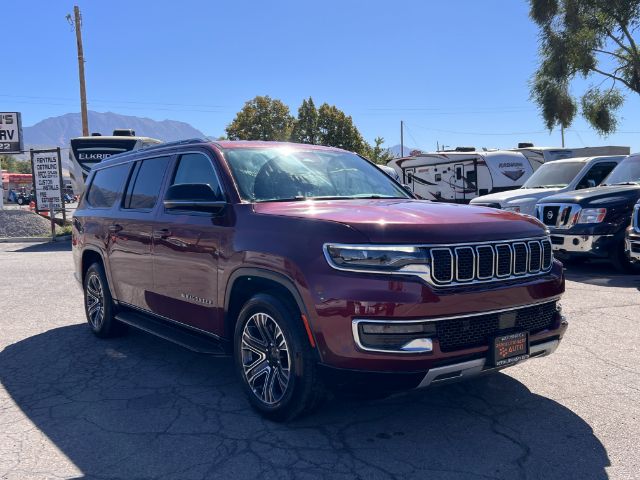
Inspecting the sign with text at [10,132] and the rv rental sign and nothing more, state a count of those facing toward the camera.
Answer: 2

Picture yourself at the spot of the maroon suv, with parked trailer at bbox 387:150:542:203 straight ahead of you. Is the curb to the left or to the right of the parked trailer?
left

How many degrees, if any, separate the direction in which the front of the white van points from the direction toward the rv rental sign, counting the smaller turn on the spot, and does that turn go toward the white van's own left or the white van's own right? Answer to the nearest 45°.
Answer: approximately 45° to the white van's own right

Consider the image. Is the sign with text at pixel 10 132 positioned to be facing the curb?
yes

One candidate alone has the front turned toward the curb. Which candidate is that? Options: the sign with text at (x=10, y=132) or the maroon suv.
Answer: the sign with text
